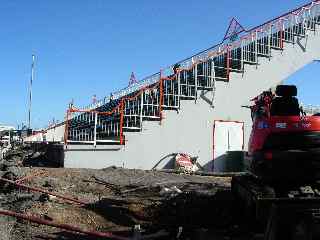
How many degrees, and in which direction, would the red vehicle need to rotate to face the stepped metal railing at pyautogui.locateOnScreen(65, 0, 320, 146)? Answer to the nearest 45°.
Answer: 0° — it already faces it

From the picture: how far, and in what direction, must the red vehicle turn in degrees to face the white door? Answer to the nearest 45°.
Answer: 0° — it already faces it

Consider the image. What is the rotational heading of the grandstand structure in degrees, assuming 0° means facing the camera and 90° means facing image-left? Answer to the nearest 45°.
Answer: approximately 90°

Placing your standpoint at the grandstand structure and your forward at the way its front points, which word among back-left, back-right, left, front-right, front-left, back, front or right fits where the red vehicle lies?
left
